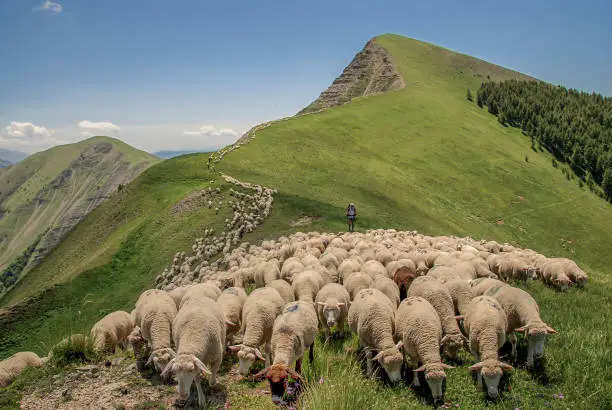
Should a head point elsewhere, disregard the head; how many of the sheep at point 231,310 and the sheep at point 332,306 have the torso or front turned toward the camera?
2

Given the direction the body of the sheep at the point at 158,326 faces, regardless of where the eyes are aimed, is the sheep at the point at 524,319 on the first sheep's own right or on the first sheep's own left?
on the first sheep's own left

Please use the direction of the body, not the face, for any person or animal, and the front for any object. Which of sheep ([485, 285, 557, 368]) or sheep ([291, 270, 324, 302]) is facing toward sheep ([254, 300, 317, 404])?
sheep ([291, 270, 324, 302])

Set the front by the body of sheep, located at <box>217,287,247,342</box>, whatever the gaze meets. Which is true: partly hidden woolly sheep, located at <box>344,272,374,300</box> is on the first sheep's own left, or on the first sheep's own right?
on the first sheep's own left

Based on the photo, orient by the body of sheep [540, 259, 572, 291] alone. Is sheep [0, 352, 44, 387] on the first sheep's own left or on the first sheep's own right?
on the first sheep's own right

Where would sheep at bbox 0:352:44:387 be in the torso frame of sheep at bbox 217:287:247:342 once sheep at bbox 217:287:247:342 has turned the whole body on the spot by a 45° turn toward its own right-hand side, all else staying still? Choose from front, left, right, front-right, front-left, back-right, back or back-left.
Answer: front-right

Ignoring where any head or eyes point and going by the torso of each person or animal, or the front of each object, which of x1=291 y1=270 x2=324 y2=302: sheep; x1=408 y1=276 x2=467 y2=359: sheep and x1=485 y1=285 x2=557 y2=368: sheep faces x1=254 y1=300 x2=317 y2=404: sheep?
x1=291 y1=270 x2=324 y2=302: sheep
